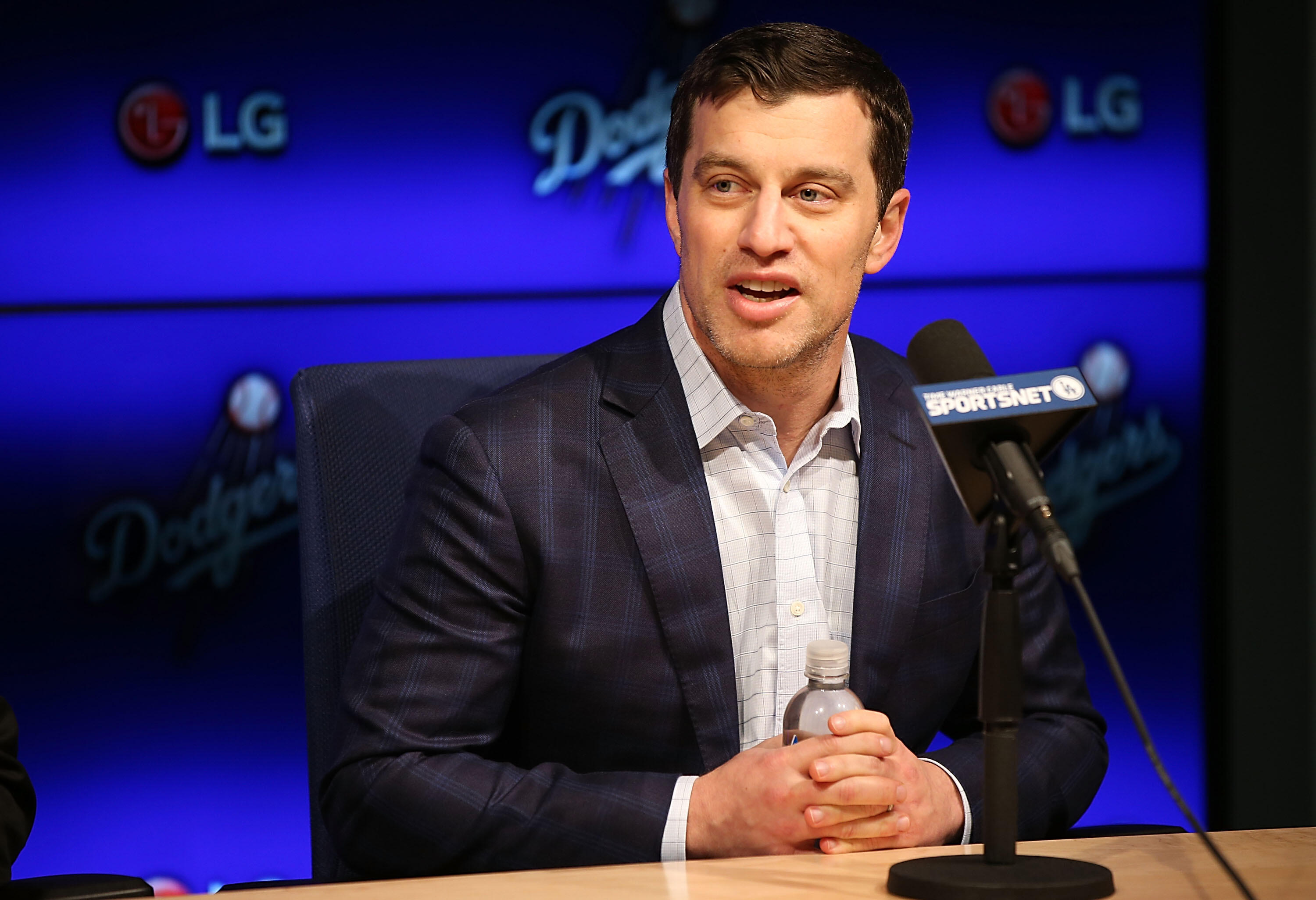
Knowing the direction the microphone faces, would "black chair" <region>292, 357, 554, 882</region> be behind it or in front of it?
in front

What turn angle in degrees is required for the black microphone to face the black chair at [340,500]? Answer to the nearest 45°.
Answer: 0° — it already faces it

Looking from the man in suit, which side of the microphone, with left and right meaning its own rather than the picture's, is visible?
front

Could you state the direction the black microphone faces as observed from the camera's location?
facing away from the viewer and to the left of the viewer

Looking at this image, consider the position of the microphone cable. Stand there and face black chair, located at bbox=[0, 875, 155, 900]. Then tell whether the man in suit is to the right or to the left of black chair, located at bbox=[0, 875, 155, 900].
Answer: right
